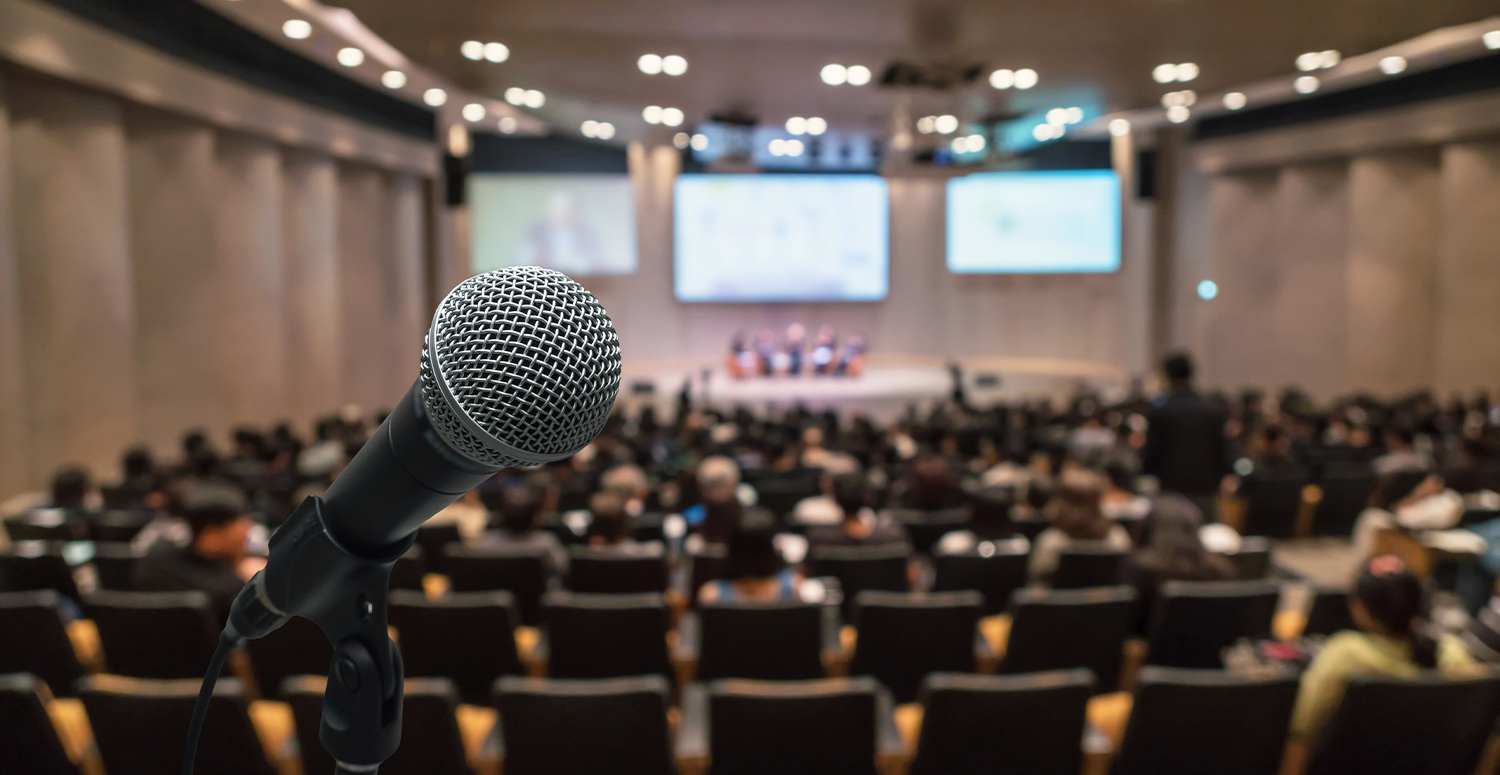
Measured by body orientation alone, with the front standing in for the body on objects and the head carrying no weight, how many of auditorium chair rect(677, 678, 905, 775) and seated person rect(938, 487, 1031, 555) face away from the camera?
2

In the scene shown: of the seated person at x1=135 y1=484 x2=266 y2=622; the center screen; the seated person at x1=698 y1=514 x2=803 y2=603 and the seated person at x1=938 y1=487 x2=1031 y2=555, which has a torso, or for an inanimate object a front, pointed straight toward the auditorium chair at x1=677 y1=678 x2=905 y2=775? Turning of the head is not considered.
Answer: the center screen

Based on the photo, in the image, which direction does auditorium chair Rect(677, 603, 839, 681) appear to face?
away from the camera

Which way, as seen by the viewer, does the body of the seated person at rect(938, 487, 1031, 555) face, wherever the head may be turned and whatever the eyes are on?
away from the camera

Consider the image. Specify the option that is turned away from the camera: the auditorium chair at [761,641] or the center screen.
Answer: the auditorium chair

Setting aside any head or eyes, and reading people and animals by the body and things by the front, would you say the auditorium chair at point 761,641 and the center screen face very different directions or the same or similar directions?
very different directions

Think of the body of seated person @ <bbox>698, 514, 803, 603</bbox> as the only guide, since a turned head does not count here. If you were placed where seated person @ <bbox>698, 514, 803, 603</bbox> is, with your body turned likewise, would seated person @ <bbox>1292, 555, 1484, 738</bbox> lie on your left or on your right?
on your right

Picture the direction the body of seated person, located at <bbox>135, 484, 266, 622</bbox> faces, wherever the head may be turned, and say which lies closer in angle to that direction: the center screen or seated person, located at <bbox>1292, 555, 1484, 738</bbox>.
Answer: the center screen

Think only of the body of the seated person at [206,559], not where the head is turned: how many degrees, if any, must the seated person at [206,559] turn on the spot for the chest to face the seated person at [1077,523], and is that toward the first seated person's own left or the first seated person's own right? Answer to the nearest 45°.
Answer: approximately 45° to the first seated person's own right

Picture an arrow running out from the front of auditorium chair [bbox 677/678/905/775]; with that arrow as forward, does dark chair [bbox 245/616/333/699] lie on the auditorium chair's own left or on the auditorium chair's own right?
on the auditorium chair's own left

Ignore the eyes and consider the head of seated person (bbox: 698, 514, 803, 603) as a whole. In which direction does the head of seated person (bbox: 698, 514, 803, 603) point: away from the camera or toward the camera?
away from the camera

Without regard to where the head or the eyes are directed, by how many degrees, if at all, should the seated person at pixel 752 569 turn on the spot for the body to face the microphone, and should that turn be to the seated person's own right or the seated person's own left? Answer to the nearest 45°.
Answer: approximately 180°

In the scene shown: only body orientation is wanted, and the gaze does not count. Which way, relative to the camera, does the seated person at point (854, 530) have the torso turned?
away from the camera

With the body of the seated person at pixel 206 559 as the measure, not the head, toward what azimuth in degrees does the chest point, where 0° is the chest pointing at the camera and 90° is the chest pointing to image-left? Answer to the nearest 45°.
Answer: approximately 225°

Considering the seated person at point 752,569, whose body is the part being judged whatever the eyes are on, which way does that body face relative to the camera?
away from the camera
